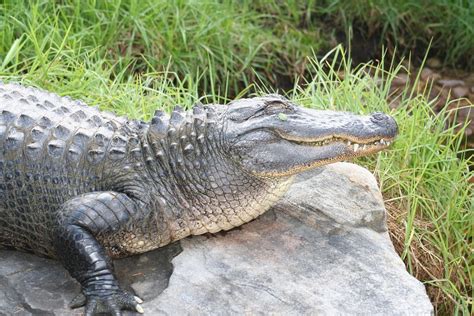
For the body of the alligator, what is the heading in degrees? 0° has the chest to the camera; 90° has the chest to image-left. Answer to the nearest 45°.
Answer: approximately 270°
